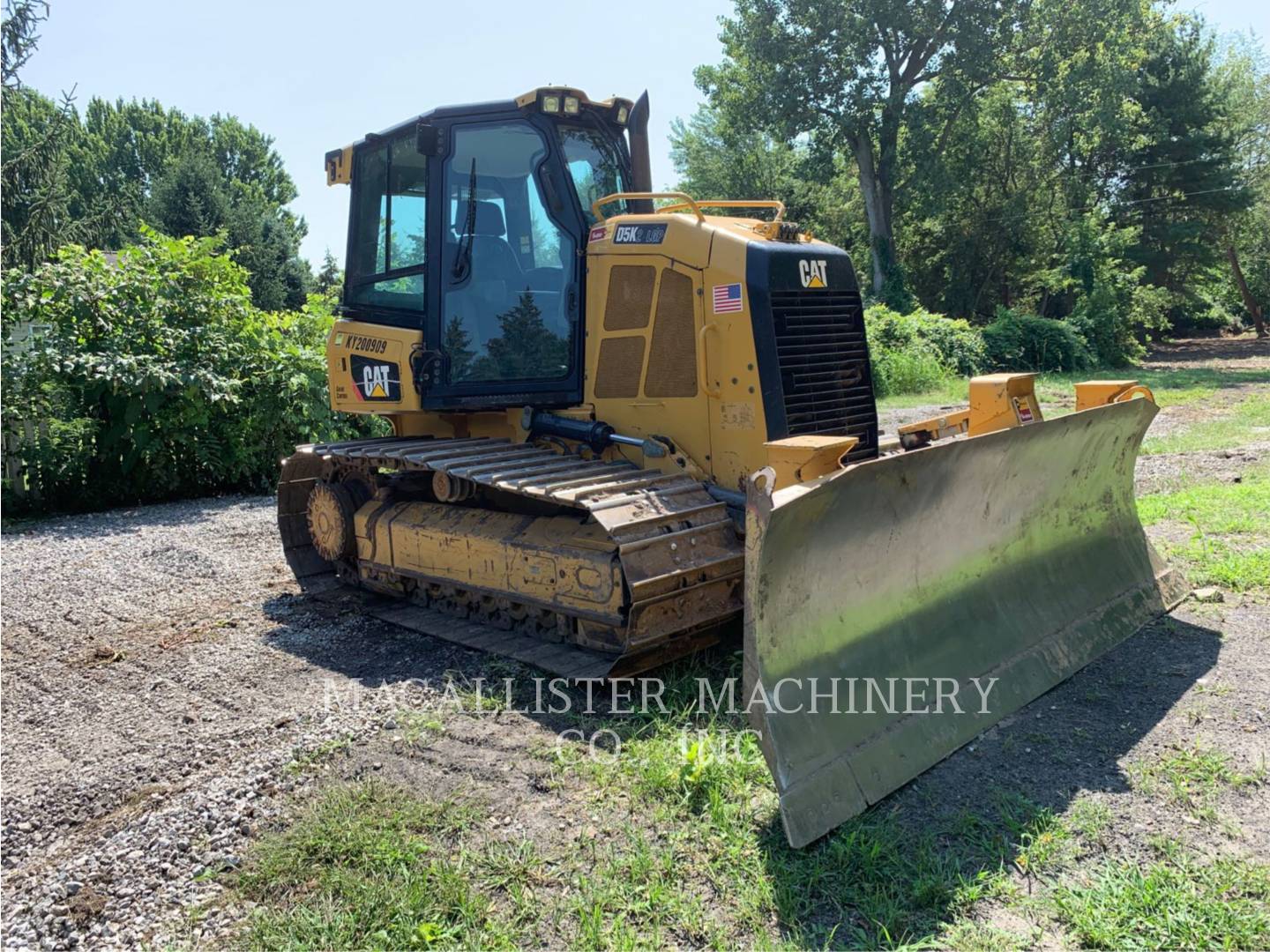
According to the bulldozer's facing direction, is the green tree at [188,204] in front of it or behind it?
behind

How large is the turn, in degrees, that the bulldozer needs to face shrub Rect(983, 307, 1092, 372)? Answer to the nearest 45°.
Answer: approximately 135° to its left

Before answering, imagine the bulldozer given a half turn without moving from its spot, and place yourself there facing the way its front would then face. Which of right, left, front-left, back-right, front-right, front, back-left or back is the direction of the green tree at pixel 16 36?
front

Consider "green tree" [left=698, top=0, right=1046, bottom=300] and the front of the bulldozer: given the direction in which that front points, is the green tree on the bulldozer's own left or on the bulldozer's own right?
on the bulldozer's own left

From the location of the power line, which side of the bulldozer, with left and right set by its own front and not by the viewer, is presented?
left

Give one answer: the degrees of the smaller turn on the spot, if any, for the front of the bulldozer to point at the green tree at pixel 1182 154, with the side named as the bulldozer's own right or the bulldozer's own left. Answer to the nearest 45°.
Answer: approximately 90° to the bulldozer's own left

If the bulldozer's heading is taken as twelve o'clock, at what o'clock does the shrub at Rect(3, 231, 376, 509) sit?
The shrub is roughly at 6 o'clock from the bulldozer.

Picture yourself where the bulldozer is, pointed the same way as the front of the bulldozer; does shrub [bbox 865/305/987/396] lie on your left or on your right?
on your left

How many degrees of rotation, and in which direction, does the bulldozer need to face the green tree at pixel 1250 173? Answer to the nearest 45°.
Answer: approximately 90° to its left

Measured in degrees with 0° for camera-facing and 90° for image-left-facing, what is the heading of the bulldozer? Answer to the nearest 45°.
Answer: approximately 315°
